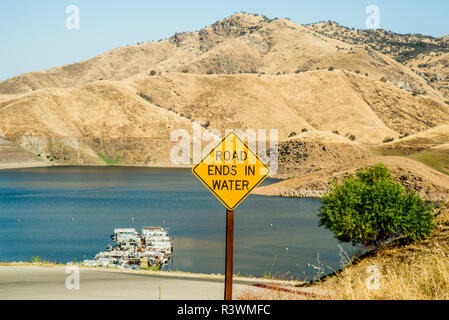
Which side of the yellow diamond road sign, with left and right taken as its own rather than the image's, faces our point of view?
front

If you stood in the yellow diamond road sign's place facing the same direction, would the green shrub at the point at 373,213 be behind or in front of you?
behind
